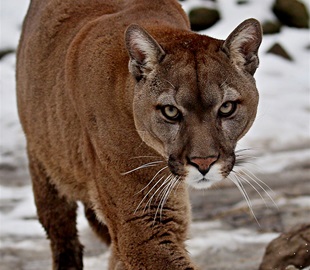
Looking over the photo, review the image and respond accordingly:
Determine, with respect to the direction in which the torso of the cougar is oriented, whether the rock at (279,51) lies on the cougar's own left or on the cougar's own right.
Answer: on the cougar's own left

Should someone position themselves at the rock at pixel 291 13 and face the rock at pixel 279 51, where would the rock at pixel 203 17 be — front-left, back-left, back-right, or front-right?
front-right

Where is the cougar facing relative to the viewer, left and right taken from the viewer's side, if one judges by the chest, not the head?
facing the viewer and to the right of the viewer

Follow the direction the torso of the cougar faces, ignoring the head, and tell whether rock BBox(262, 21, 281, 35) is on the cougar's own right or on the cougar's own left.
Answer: on the cougar's own left

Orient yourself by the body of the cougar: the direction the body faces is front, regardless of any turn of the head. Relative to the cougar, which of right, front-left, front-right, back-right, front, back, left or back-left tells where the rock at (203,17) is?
back-left
